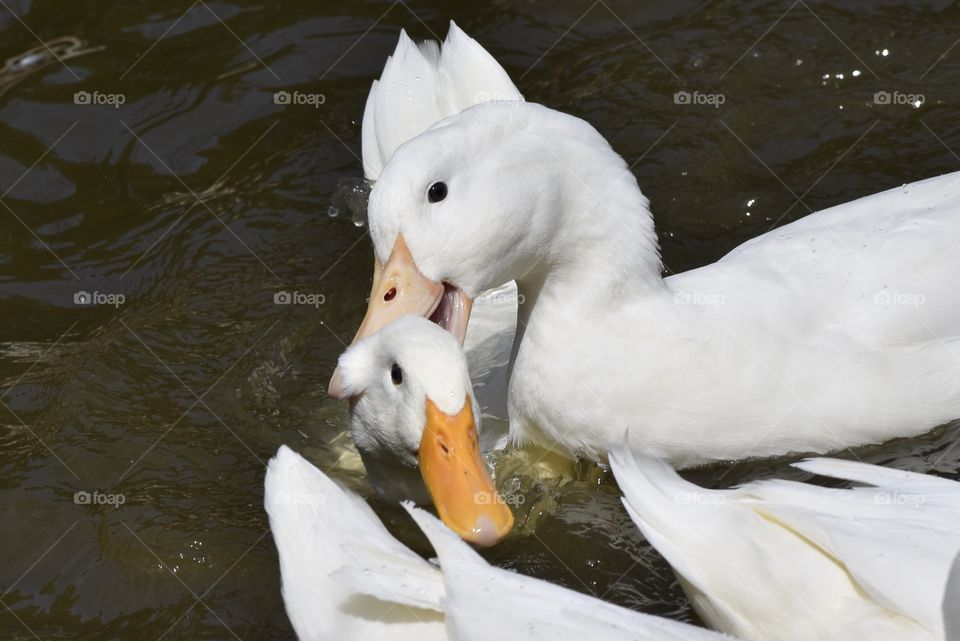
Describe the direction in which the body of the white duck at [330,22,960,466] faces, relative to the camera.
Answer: to the viewer's left
